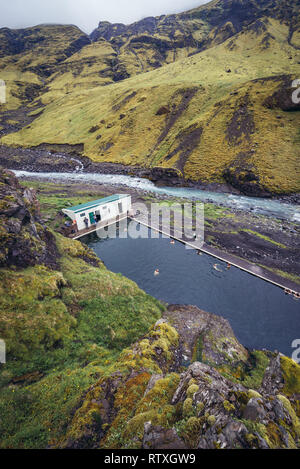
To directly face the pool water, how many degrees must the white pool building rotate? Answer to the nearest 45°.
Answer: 0° — it already faces it

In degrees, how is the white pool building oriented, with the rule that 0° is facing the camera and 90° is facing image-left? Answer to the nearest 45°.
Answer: approximately 315°
